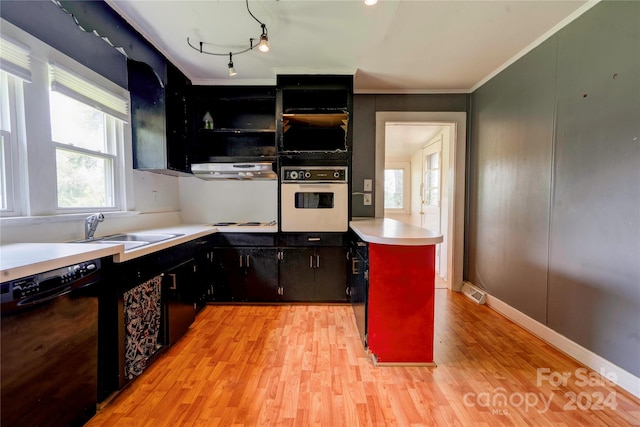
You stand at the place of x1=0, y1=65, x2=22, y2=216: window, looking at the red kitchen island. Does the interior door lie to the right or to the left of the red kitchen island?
left

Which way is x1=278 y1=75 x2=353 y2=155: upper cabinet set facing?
toward the camera

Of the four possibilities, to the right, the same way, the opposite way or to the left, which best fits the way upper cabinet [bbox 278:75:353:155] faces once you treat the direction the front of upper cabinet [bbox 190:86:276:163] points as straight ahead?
the same way

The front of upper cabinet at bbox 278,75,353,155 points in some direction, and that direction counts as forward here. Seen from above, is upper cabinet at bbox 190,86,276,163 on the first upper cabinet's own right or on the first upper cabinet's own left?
on the first upper cabinet's own right

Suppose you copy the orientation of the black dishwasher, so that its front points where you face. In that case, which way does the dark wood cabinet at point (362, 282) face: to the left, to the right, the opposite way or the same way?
the opposite way

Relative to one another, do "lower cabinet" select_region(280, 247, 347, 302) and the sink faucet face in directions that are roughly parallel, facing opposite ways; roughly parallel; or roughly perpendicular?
roughly perpendicular

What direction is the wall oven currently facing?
toward the camera

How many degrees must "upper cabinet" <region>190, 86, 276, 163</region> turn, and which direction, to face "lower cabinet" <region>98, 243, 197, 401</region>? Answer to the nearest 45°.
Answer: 0° — it already faces it

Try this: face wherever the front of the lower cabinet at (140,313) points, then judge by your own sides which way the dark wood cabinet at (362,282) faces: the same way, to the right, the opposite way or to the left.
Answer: the opposite way

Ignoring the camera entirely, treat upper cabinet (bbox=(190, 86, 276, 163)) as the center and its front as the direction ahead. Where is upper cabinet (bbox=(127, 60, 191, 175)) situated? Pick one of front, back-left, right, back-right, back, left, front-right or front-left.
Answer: front-right

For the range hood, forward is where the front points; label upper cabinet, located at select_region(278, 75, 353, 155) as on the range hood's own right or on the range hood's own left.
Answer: on the range hood's own left

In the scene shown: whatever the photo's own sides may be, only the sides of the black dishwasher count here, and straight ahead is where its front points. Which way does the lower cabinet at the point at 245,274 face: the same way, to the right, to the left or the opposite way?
to the right

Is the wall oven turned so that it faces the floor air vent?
no

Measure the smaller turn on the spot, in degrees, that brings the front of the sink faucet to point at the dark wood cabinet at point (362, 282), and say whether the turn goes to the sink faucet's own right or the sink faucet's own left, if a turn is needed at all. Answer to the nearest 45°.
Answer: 0° — it already faces it

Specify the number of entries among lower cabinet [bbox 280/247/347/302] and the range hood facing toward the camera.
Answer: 2

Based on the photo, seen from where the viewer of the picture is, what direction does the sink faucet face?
facing the viewer and to the right of the viewer

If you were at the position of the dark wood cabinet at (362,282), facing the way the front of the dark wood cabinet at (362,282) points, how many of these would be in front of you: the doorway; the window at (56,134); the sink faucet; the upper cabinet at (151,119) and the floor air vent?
3

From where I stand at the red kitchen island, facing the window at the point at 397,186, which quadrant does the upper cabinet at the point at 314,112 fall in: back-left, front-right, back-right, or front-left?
front-left
